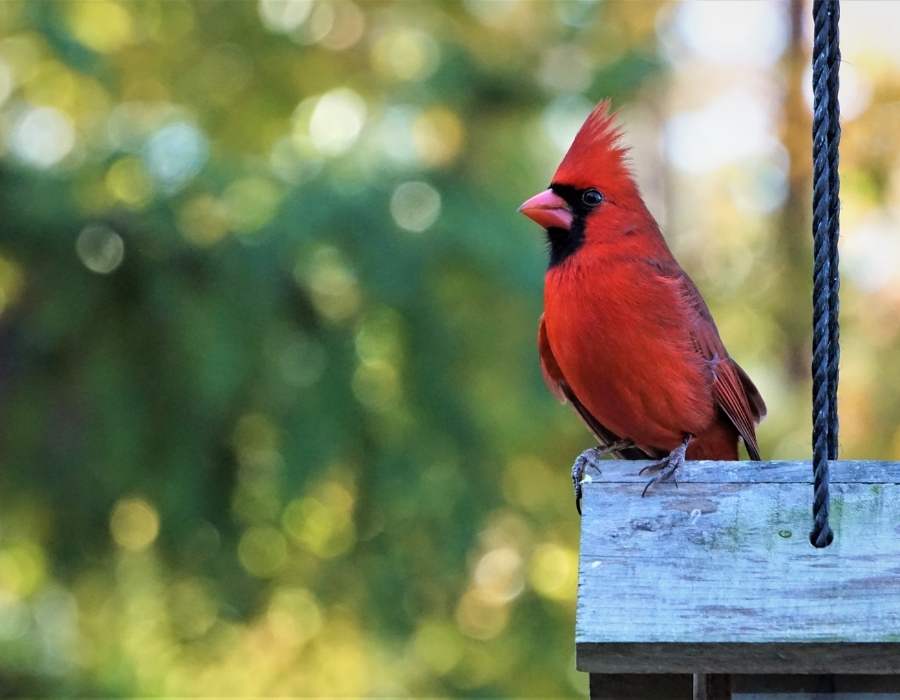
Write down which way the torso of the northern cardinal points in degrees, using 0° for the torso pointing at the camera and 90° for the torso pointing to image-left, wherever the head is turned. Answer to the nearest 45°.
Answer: approximately 45°

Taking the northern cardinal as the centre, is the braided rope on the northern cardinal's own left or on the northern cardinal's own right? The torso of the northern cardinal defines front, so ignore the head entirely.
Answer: on the northern cardinal's own left
